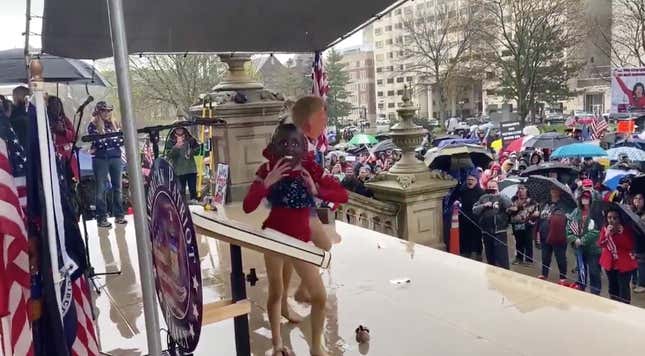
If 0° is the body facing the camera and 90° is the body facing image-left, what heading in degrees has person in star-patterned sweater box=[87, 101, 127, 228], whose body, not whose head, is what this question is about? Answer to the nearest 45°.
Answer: approximately 315°

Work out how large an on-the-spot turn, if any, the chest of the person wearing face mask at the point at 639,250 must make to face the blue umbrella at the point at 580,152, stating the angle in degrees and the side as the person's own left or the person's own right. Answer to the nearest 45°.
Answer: approximately 135° to the person's own right

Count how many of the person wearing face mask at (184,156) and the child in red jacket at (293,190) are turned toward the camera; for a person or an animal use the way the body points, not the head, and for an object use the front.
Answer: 2

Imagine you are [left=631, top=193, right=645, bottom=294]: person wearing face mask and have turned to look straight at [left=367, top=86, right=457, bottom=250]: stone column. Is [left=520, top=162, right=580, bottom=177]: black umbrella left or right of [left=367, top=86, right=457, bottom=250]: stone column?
right

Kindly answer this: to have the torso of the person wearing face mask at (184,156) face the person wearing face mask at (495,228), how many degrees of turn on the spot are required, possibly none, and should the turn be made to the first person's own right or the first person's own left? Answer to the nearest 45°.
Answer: approximately 45° to the first person's own left

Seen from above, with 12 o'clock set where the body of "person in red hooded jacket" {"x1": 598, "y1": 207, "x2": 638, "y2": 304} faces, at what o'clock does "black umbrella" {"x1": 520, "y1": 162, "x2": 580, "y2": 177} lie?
The black umbrella is roughly at 4 o'clock from the person in red hooded jacket.

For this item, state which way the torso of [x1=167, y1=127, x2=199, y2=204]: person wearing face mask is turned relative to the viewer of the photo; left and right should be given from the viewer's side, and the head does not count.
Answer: facing the viewer

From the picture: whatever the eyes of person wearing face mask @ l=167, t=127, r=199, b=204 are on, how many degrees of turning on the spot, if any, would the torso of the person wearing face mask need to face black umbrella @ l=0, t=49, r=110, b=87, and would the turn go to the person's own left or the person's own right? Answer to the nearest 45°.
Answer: approximately 90° to the person's own right

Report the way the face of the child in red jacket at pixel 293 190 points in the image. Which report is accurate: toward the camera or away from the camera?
toward the camera

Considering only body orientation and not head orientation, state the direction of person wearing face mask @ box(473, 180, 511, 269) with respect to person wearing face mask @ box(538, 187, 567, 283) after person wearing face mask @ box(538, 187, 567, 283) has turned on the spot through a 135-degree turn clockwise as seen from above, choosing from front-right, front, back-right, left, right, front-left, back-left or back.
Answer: left

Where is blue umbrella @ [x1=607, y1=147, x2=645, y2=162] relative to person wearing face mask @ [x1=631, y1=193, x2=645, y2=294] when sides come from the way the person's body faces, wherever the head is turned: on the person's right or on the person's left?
on the person's right

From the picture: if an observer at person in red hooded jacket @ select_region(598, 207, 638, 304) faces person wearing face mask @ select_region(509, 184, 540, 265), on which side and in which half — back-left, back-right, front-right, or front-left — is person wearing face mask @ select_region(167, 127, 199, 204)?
front-left

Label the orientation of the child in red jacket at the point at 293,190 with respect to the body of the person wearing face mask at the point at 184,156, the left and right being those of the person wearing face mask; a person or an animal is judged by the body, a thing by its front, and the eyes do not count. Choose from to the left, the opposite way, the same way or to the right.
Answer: the same way

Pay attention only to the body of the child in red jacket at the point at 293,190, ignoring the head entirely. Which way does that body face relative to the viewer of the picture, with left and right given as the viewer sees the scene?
facing the viewer

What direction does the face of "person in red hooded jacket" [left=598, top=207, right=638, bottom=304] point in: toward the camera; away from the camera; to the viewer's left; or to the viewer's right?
toward the camera

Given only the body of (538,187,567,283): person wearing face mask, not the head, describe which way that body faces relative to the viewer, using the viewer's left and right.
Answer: facing the viewer and to the left of the viewer
